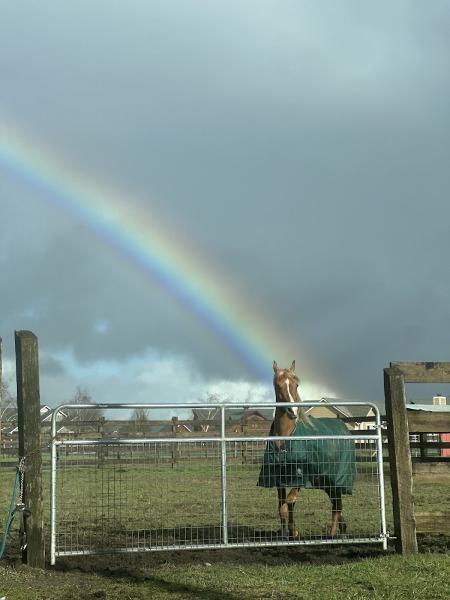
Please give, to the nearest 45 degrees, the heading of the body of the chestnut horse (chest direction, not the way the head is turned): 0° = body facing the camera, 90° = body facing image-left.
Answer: approximately 45°
